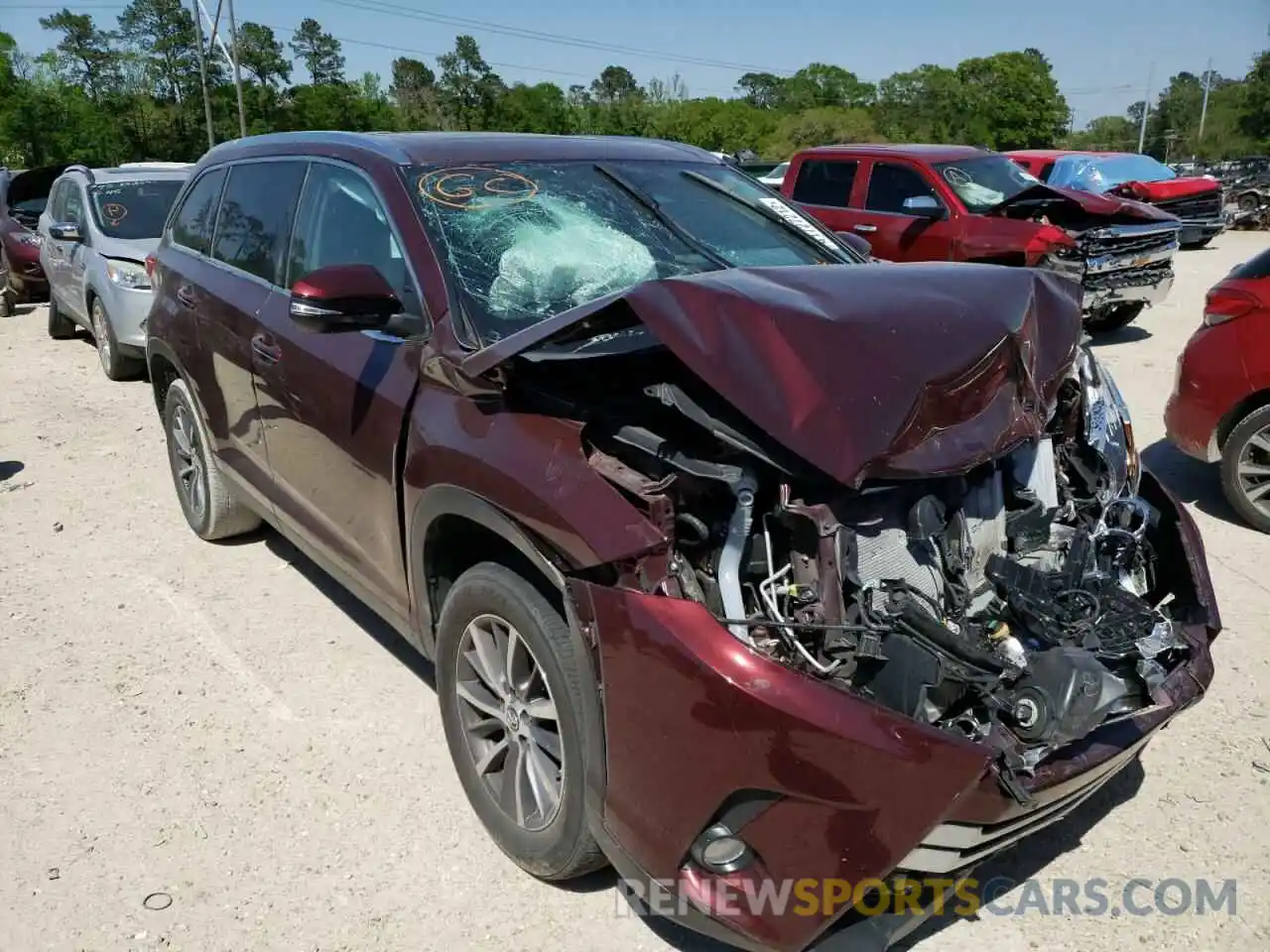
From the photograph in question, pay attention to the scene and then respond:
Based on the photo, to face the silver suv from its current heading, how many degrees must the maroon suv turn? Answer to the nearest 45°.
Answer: approximately 180°

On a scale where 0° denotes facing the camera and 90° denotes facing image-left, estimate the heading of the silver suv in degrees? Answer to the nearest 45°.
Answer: approximately 315°

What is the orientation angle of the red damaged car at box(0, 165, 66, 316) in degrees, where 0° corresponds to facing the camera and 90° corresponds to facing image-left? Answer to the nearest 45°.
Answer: approximately 315°

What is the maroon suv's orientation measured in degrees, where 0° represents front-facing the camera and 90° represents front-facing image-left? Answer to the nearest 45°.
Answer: approximately 315°

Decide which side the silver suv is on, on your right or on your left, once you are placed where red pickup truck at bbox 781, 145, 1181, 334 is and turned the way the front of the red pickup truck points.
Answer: on your right

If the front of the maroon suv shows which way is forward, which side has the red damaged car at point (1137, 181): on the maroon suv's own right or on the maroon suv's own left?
on the maroon suv's own left

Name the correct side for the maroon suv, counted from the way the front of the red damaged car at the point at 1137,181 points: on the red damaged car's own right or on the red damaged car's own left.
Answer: on the red damaged car's own right
